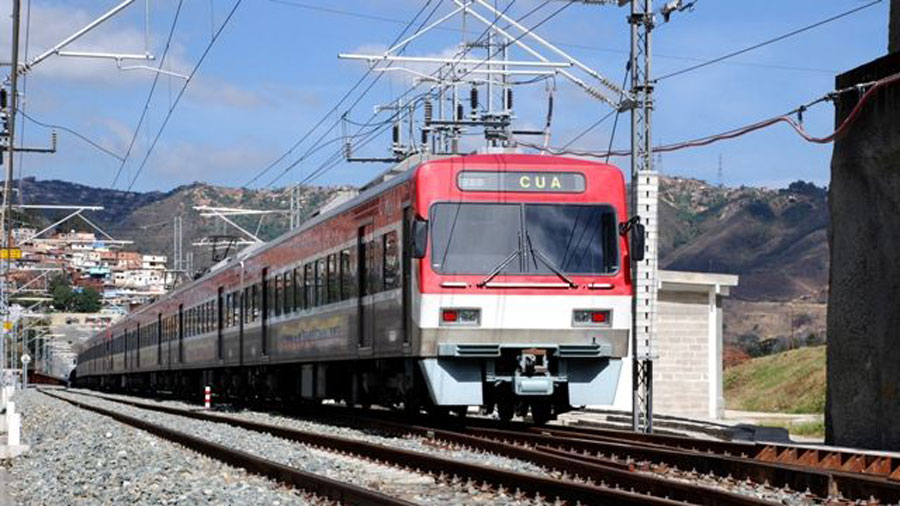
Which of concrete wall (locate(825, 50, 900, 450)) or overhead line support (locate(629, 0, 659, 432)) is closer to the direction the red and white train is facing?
the concrete wall

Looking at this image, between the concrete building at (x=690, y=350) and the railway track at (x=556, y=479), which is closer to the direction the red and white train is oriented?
the railway track

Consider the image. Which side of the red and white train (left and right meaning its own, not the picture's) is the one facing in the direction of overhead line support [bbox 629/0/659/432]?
front

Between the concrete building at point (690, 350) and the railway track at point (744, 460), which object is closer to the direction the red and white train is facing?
the railway track

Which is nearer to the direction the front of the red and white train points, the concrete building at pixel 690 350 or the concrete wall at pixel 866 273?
the concrete wall

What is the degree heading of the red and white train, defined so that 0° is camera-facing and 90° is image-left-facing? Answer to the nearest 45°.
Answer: approximately 315°
